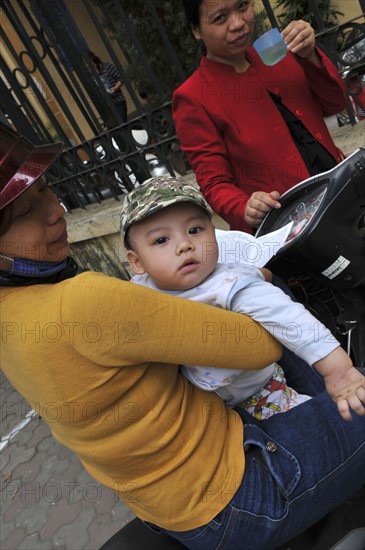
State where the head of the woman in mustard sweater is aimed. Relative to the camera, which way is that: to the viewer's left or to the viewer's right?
to the viewer's right

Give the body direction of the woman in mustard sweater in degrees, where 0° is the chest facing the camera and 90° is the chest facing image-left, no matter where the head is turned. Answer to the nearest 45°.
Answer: approximately 270°

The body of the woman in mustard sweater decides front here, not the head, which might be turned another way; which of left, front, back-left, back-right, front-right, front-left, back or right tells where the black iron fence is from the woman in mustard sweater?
left

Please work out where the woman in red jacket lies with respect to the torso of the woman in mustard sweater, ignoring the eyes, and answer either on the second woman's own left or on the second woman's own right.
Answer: on the second woman's own left
